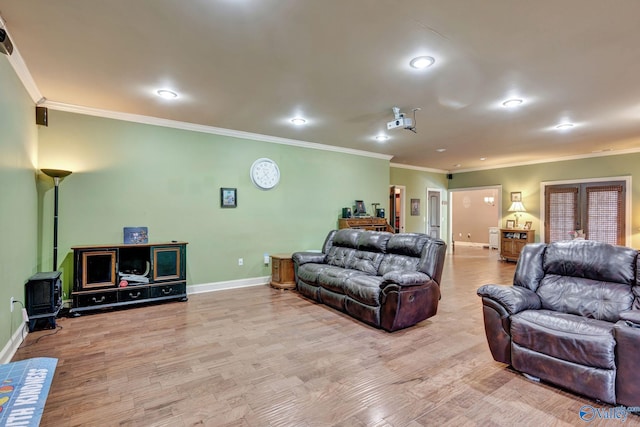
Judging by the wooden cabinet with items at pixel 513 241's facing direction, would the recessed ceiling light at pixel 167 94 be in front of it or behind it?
in front

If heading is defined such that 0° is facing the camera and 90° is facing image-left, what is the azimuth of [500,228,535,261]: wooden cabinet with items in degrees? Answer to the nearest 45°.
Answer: approximately 0°

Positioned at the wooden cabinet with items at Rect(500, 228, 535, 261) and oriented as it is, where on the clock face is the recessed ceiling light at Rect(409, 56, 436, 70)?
The recessed ceiling light is roughly at 12 o'clock from the wooden cabinet with items.

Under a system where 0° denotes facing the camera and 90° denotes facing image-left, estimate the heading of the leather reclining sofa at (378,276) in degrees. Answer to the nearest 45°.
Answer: approximately 45°

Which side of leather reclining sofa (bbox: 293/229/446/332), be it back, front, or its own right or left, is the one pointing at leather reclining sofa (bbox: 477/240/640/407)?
left

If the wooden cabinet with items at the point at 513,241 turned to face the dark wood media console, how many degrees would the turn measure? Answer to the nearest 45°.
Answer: approximately 45° to its right

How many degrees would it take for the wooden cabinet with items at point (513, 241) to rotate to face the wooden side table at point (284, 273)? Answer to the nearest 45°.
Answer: approximately 45° to its right

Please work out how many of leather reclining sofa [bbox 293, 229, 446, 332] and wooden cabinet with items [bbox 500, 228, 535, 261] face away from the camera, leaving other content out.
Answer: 0

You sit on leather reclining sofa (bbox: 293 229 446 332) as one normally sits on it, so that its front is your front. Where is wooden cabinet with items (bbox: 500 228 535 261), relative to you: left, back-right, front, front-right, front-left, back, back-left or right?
back

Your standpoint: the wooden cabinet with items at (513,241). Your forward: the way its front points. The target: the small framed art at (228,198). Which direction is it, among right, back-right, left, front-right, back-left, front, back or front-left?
front-right

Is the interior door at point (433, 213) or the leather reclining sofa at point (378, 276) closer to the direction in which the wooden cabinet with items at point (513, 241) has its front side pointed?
the leather reclining sofa
